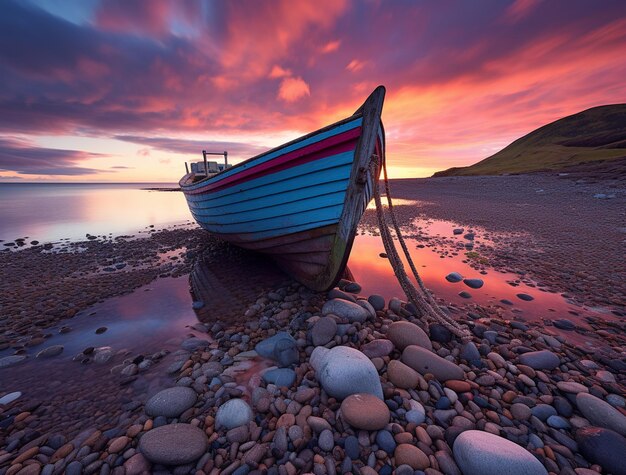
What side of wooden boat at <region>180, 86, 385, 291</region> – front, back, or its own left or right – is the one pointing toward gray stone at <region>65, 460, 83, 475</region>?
right

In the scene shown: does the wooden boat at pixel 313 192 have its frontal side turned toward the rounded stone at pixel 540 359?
yes

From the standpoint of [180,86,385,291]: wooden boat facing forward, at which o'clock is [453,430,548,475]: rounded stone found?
The rounded stone is roughly at 1 o'clock from the wooden boat.

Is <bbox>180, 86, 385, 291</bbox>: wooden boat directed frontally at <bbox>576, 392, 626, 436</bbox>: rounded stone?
yes

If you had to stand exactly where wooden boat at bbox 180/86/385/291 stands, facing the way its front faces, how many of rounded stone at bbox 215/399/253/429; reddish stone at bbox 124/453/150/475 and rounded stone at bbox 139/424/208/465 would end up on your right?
3

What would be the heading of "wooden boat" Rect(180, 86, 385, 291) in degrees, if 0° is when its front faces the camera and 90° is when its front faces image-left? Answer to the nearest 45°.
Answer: approximately 315°

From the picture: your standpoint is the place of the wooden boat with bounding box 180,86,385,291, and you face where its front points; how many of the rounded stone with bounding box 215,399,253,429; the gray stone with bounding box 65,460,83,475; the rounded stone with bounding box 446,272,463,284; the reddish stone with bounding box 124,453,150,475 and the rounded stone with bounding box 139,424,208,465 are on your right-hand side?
4

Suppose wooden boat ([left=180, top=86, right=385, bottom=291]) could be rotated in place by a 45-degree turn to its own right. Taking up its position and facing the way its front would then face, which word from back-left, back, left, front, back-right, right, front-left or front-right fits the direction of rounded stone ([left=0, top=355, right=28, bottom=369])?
right

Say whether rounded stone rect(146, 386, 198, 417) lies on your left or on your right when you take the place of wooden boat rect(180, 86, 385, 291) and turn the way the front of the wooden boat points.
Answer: on your right
